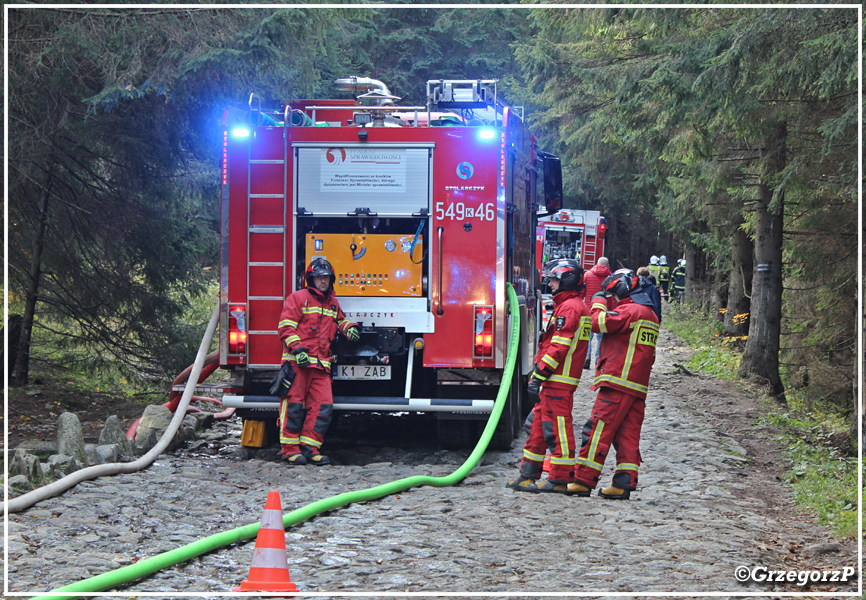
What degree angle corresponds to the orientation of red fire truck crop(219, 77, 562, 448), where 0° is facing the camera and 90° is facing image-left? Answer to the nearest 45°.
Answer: approximately 180°

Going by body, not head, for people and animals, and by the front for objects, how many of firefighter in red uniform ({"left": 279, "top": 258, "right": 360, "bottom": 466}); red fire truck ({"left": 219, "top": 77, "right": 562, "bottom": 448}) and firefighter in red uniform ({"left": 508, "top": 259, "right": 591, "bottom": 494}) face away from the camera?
1

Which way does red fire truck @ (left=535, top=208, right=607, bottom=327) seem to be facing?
away from the camera

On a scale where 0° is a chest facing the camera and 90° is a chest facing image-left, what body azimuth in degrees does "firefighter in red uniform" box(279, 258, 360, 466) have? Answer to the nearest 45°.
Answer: approximately 315°

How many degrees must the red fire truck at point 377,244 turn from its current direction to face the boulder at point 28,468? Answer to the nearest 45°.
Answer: approximately 135° to its left

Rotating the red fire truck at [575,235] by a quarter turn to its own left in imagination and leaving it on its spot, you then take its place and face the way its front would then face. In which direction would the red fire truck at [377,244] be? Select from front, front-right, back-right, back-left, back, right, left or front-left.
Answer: left

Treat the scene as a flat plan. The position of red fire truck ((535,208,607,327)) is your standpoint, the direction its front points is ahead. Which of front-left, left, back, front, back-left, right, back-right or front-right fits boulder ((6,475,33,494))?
back

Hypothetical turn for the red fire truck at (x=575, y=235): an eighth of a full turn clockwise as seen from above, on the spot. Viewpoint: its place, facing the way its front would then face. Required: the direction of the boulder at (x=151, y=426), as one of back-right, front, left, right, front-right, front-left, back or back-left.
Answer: back-right
